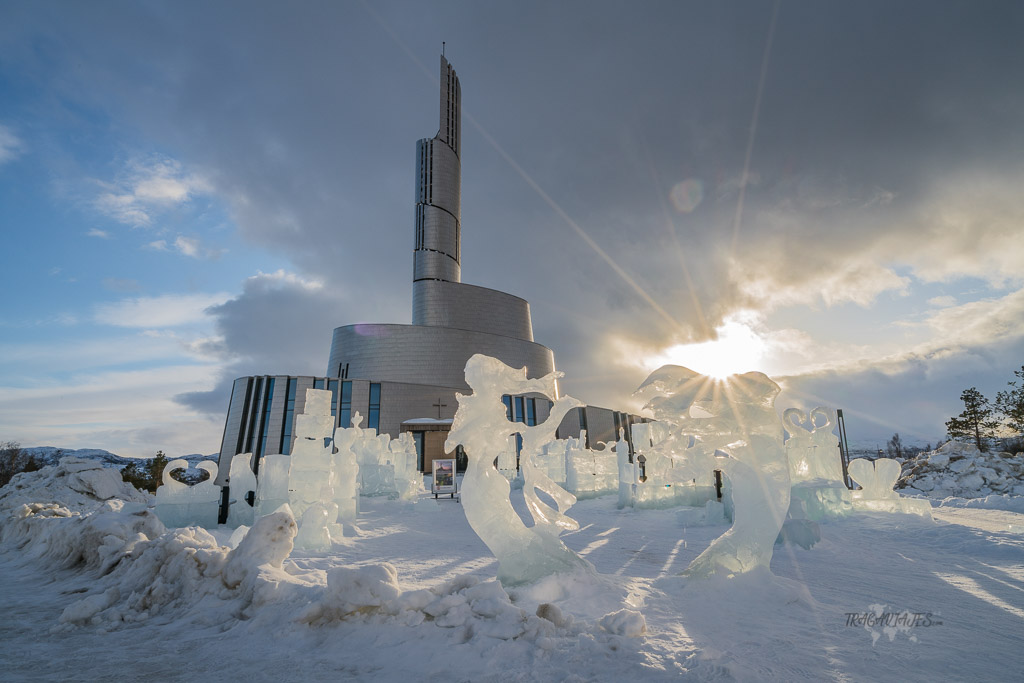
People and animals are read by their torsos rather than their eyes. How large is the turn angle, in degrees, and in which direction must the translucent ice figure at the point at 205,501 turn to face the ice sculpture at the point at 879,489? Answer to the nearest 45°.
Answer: approximately 135° to its left
